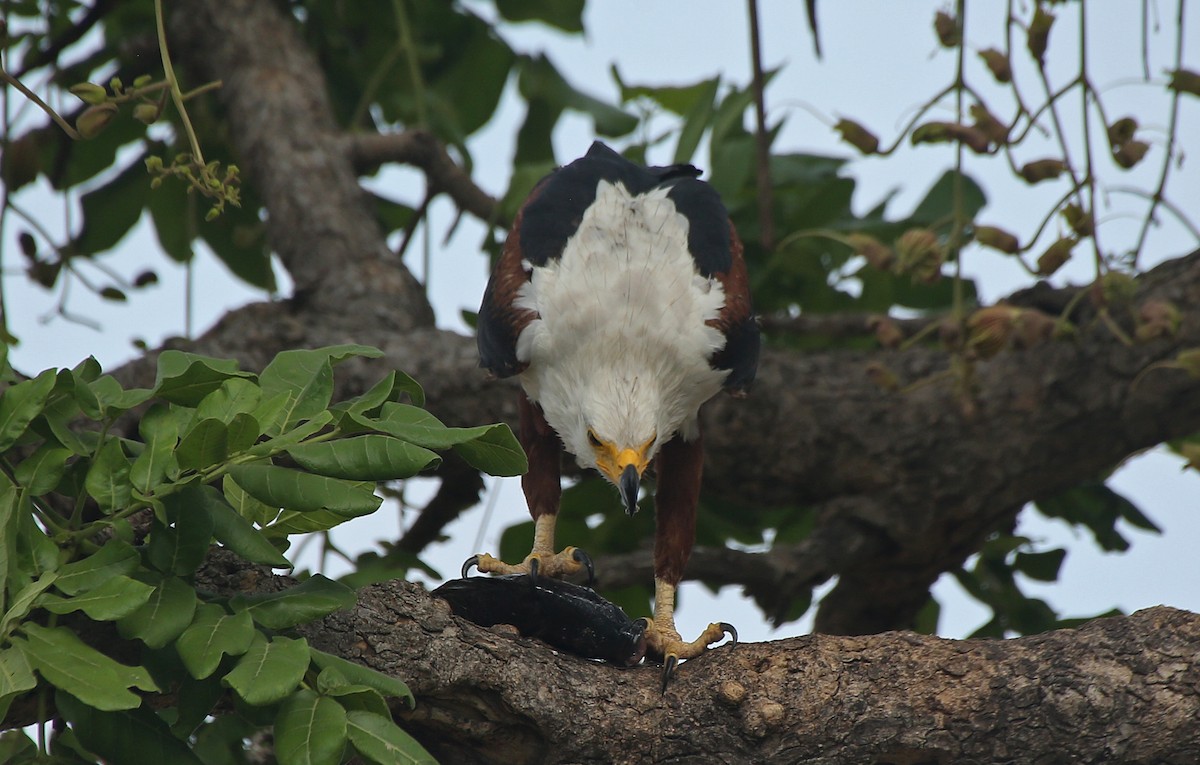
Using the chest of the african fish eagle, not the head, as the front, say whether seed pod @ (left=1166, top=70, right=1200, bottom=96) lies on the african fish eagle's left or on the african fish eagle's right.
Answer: on the african fish eagle's left

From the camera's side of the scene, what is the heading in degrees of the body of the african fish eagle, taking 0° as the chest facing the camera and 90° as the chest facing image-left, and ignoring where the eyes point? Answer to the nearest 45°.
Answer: approximately 0°

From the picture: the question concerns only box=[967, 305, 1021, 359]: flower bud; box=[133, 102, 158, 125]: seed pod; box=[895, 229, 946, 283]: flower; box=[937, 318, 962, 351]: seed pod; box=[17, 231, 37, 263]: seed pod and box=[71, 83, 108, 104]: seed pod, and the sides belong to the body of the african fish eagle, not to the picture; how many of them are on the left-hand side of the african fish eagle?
3

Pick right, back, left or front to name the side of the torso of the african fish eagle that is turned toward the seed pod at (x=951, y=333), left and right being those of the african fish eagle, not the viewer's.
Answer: left

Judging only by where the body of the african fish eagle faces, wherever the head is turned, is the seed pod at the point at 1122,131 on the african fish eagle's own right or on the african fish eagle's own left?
on the african fish eagle's own left

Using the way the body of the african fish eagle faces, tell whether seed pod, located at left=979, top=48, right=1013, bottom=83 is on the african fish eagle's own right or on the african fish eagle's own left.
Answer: on the african fish eagle's own left

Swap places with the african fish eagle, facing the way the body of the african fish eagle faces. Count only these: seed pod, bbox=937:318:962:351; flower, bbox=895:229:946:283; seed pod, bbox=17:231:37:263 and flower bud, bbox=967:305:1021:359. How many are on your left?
3

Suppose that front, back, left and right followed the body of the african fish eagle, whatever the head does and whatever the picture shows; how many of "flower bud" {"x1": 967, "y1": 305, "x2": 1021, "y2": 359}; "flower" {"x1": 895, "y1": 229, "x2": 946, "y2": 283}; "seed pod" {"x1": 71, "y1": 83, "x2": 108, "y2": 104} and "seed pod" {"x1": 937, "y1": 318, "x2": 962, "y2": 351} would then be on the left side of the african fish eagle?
3

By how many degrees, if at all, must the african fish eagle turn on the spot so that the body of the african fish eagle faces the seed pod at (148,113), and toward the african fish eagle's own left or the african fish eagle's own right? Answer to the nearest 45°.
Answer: approximately 45° to the african fish eagle's own right

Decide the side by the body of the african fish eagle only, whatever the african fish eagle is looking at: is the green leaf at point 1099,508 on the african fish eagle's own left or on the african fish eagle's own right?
on the african fish eagle's own left

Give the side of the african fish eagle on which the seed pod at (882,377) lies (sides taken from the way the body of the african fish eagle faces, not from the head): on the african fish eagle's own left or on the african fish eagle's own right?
on the african fish eagle's own left
